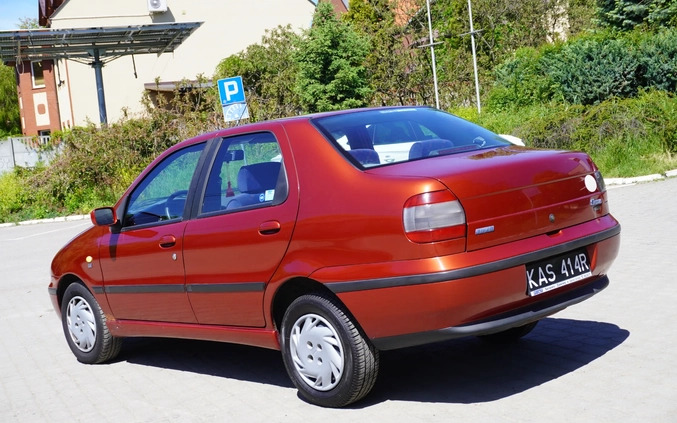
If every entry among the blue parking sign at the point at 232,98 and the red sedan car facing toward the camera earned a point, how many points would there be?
1

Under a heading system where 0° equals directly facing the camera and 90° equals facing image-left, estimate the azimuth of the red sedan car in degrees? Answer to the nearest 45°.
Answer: approximately 135°

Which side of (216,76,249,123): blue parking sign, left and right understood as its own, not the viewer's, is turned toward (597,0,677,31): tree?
left

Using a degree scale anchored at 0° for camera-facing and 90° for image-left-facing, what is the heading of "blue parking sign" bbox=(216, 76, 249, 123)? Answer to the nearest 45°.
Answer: approximately 0°

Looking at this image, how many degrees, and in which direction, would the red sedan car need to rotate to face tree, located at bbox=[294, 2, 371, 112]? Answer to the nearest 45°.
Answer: approximately 45° to its right

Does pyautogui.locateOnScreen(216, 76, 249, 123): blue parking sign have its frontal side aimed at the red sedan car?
yes

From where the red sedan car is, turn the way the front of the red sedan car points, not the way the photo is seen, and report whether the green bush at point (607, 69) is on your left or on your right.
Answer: on your right

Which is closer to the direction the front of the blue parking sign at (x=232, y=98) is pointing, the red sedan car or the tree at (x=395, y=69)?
the red sedan car

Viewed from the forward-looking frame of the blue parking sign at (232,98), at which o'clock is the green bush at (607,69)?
The green bush is roughly at 9 o'clock from the blue parking sign.
